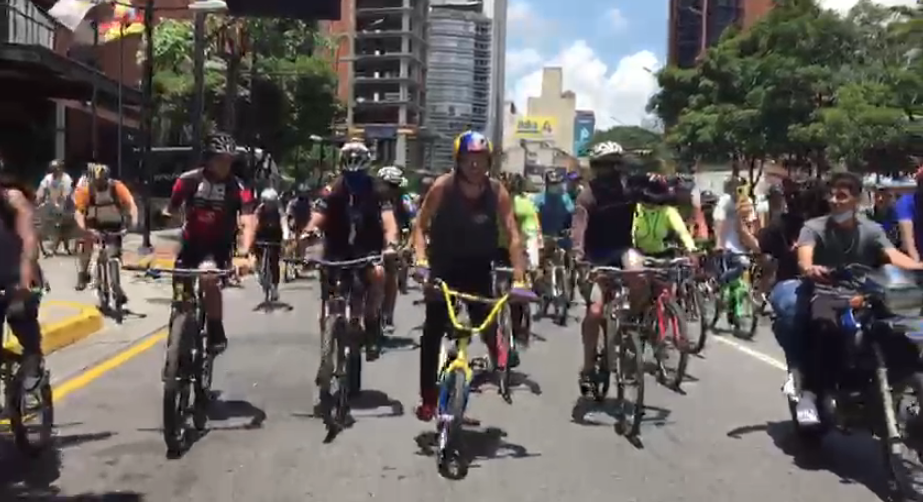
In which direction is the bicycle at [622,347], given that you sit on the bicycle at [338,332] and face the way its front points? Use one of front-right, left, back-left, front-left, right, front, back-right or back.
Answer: left

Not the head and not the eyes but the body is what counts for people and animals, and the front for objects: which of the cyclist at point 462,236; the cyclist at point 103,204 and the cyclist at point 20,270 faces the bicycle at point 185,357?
the cyclist at point 103,204

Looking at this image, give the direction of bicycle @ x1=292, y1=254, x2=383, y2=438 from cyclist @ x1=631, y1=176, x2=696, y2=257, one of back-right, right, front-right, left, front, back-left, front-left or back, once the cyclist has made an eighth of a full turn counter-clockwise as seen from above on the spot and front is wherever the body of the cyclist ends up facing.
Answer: right

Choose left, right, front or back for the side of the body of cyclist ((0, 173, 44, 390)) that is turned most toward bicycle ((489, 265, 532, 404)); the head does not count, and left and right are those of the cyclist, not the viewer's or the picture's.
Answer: left

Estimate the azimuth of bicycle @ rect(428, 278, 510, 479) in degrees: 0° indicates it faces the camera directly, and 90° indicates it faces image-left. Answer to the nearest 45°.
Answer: approximately 0°

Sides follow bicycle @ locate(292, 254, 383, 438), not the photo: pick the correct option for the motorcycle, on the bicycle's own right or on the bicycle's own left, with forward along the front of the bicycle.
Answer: on the bicycle's own left

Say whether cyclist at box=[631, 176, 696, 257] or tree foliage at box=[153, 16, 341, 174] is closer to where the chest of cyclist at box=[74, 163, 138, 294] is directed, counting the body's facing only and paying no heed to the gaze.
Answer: the cyclist

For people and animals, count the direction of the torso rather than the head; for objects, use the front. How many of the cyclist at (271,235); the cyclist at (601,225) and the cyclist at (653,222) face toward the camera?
3

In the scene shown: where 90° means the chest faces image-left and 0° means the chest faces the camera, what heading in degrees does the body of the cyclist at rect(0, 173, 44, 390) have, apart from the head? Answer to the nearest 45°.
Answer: approximately 0°

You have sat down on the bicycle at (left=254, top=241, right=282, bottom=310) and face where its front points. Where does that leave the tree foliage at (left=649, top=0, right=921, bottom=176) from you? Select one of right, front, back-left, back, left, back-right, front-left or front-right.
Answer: back-left

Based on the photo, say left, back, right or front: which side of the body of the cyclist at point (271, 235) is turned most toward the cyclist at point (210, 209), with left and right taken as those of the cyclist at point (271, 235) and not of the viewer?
front
